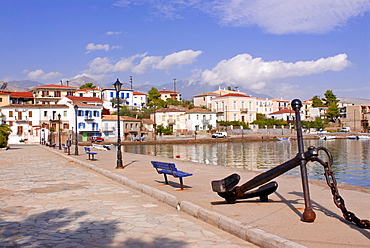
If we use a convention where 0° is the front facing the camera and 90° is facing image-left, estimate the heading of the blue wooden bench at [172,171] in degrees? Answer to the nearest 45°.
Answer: approximately 225°
